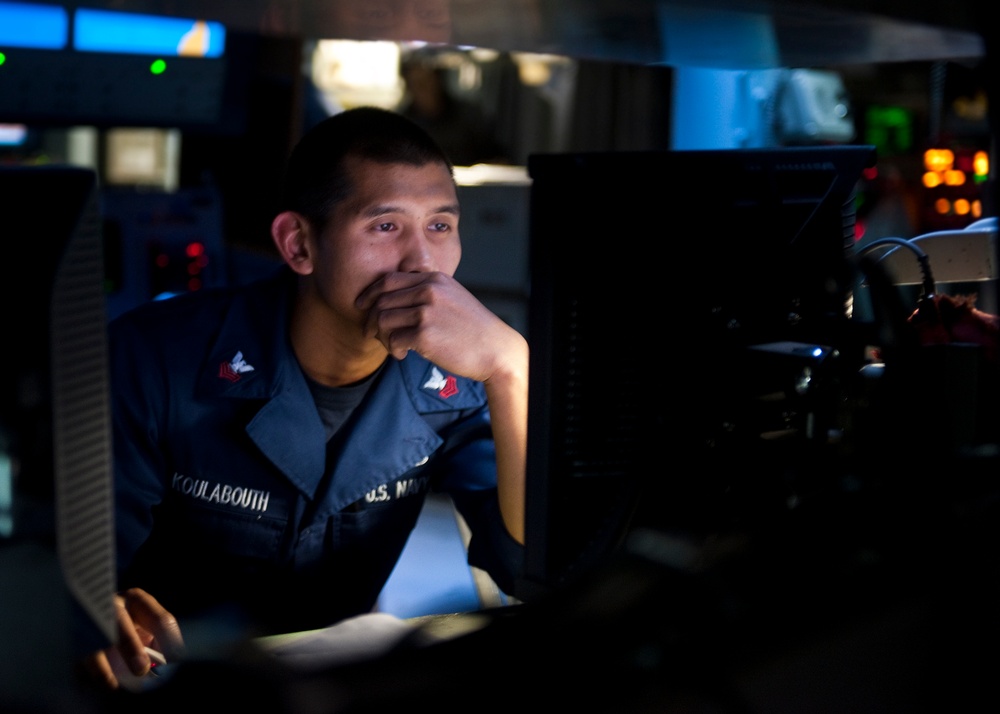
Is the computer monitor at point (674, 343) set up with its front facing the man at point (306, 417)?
yes

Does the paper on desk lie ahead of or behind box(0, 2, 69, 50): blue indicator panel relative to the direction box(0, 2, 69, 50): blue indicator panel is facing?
ahead

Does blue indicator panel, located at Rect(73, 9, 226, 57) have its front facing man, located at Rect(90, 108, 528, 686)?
yes

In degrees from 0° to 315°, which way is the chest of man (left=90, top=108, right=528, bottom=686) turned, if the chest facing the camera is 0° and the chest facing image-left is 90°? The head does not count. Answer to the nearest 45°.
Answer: approximately 315°

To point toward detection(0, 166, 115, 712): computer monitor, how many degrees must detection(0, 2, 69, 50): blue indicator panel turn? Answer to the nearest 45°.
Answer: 0° — it already faces it

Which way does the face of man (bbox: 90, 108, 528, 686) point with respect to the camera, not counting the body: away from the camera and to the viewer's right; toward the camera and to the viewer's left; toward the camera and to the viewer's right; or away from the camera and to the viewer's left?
toward the camera and to the viewer's right

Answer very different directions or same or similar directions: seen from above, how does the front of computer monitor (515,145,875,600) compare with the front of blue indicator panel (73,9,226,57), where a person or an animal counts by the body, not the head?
very different directions

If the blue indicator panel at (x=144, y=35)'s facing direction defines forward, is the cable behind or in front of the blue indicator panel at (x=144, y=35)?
in front

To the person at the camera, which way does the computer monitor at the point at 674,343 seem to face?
facing away from the viewer and to the left of the viewer
